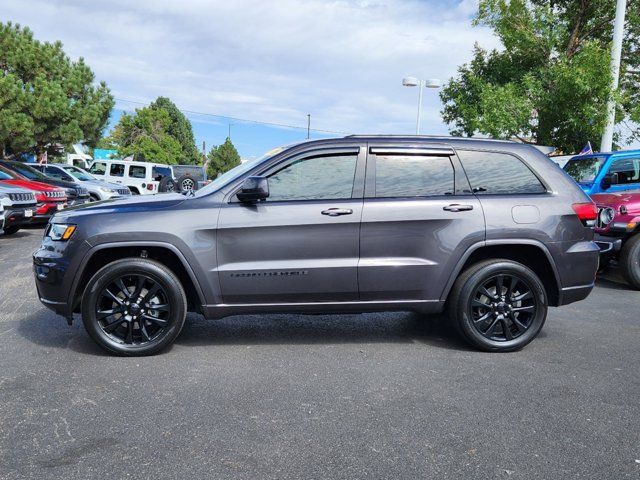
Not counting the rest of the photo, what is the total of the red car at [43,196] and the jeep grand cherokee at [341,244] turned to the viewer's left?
1

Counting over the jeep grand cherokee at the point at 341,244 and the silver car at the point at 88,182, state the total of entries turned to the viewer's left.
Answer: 1

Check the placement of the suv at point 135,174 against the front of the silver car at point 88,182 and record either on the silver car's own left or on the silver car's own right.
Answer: on the silver car's own left

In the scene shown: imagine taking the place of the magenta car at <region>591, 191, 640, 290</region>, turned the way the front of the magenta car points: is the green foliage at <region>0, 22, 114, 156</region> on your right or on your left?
on your right

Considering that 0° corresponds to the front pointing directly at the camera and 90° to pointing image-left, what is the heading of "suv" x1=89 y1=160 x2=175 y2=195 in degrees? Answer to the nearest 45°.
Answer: approximately 135°

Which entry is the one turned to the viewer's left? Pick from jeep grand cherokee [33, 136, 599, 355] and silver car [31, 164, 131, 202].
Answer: the jeep grand cherokee

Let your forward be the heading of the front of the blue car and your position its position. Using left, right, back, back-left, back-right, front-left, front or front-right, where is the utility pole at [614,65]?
back-right

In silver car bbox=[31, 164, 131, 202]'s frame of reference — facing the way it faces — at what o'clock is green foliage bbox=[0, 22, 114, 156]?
The green foliage is roughly at 7 o'clock from the silver car.

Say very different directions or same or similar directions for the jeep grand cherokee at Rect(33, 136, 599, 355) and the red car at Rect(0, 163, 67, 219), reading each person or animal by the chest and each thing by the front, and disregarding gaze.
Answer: very different directions

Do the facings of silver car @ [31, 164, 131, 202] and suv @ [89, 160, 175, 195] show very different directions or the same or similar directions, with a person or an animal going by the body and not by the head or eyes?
very different directions

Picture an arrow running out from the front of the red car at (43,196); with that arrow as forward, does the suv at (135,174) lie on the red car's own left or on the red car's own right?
on the red car's own left

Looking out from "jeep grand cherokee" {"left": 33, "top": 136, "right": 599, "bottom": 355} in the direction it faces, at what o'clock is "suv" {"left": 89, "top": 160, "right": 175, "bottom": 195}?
The suv is roughly at 2 o'clock from the jeep grand cherokee.
